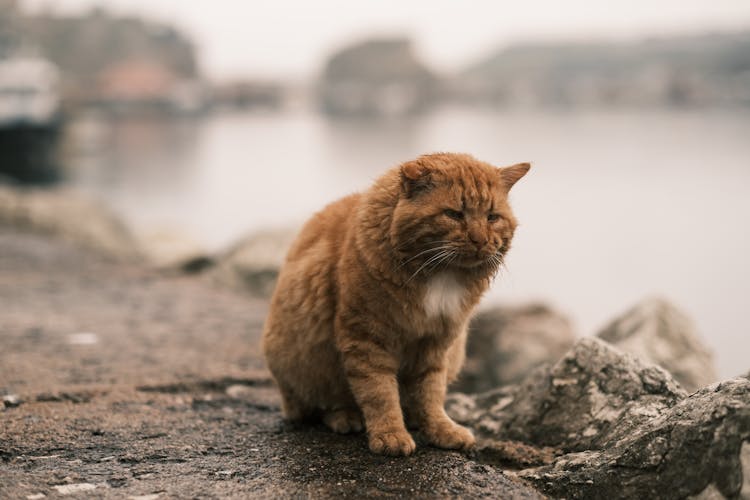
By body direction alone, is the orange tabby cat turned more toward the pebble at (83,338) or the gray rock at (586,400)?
the gray rock

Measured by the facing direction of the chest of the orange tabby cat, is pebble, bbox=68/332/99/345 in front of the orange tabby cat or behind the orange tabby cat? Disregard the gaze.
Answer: behind

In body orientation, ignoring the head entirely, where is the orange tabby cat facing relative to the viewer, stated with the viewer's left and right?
facing the viewer and to the right of the viewer
